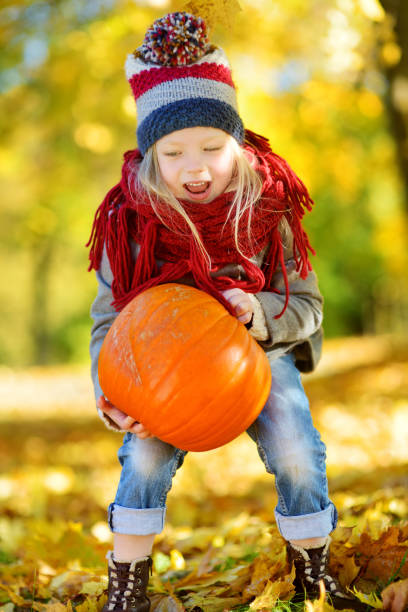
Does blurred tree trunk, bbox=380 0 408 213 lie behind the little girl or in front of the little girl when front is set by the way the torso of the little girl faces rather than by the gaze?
behind

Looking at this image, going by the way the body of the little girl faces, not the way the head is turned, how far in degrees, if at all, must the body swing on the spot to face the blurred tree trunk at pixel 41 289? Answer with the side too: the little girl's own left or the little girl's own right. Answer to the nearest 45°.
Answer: approximately 180°

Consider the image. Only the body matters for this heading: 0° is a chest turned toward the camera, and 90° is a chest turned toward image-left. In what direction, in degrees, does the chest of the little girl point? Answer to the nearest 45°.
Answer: approximately 0°
